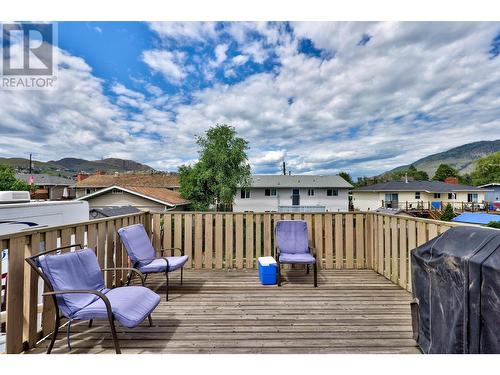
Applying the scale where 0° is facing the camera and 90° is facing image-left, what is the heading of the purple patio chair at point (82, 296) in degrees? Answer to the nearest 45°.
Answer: approximately 315°

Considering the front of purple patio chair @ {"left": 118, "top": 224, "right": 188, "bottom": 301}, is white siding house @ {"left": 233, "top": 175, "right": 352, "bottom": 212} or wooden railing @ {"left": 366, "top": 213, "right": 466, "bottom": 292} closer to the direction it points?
the wooden railing

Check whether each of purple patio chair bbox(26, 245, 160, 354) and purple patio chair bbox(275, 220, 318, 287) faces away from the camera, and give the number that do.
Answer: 0

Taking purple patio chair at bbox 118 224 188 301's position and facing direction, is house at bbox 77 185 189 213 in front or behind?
behind

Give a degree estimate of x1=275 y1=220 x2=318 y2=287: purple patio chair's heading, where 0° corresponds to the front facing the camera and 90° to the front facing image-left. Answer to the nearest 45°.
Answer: approximately 0°

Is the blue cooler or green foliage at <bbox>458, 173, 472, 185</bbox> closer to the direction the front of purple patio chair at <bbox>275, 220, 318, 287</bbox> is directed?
the blue cooler

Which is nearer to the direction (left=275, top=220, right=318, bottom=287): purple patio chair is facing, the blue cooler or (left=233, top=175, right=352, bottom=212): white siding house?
the blue cooler

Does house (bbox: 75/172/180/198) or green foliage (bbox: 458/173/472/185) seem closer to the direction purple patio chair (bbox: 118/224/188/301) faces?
the green foliage

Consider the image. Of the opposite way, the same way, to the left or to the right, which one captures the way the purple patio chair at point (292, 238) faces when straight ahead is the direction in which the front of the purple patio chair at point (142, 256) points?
to the right

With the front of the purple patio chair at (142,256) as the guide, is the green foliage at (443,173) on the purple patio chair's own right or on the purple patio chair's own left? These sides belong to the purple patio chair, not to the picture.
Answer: on the purple patio chair's own left

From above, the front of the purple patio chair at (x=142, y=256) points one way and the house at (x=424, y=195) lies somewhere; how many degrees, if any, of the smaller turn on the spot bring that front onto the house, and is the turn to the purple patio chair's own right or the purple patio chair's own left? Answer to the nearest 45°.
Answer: approximately 90° to the purple patio chair's own left

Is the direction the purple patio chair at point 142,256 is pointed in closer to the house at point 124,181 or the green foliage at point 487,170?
the green foliage

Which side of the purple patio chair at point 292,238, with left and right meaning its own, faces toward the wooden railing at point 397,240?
left

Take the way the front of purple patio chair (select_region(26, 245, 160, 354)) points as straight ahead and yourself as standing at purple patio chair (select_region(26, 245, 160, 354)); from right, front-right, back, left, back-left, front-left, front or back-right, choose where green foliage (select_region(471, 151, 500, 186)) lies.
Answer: front-left
